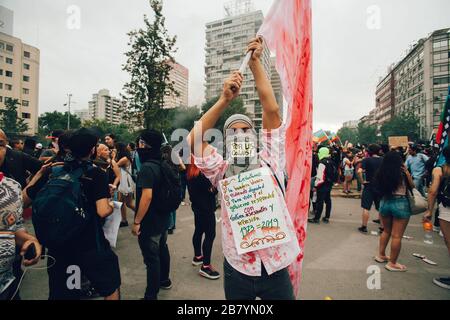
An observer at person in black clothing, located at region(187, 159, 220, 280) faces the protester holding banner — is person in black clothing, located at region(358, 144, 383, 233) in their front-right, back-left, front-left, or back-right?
back-left

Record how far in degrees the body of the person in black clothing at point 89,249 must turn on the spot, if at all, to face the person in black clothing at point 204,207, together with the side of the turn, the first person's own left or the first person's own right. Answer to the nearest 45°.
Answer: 0° — they already face them

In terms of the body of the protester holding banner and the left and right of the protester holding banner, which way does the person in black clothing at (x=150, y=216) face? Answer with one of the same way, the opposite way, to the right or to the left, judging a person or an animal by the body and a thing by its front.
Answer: to the right

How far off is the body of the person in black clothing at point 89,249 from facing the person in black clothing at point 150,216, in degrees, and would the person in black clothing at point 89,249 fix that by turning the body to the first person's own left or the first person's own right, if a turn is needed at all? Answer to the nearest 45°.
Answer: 0° — they already face them

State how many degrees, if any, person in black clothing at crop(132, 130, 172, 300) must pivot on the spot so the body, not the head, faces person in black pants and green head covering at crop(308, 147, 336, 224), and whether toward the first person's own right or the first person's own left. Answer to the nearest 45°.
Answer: approximately 135° to the first person's own right

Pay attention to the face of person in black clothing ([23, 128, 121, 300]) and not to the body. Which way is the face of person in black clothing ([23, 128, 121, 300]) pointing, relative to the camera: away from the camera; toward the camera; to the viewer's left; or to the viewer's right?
away from the camera

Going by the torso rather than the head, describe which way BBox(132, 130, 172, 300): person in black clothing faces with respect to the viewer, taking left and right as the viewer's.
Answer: facing to the left of the viewer

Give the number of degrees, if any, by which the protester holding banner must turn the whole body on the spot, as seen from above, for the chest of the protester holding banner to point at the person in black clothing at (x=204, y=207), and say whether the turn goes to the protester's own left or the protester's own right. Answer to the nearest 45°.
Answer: approximately 180°

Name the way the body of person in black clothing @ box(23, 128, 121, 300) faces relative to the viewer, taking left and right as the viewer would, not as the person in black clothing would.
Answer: facing away from the viewer and to the right of the viewer

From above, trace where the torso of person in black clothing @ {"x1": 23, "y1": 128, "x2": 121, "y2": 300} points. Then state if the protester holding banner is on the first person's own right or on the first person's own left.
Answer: on the first person's own right
